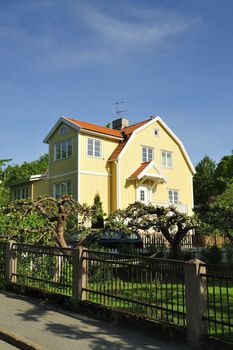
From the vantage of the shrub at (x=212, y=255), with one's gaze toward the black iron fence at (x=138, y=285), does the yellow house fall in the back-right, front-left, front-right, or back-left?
back-right

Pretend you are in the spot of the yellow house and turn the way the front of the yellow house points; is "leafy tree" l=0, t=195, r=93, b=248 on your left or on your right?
on your right

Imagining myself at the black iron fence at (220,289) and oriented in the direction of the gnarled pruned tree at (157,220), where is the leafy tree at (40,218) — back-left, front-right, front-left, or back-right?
front-left

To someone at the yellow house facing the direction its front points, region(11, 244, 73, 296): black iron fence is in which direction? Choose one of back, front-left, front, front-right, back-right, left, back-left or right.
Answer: front-right

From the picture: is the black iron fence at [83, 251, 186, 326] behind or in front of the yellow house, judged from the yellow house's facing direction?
in front

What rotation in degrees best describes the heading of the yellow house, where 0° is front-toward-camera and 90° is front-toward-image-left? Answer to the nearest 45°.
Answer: approximately 315°

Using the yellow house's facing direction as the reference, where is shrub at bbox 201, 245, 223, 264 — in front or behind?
in front

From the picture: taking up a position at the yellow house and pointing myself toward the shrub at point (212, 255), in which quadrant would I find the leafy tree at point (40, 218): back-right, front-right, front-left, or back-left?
front-right
